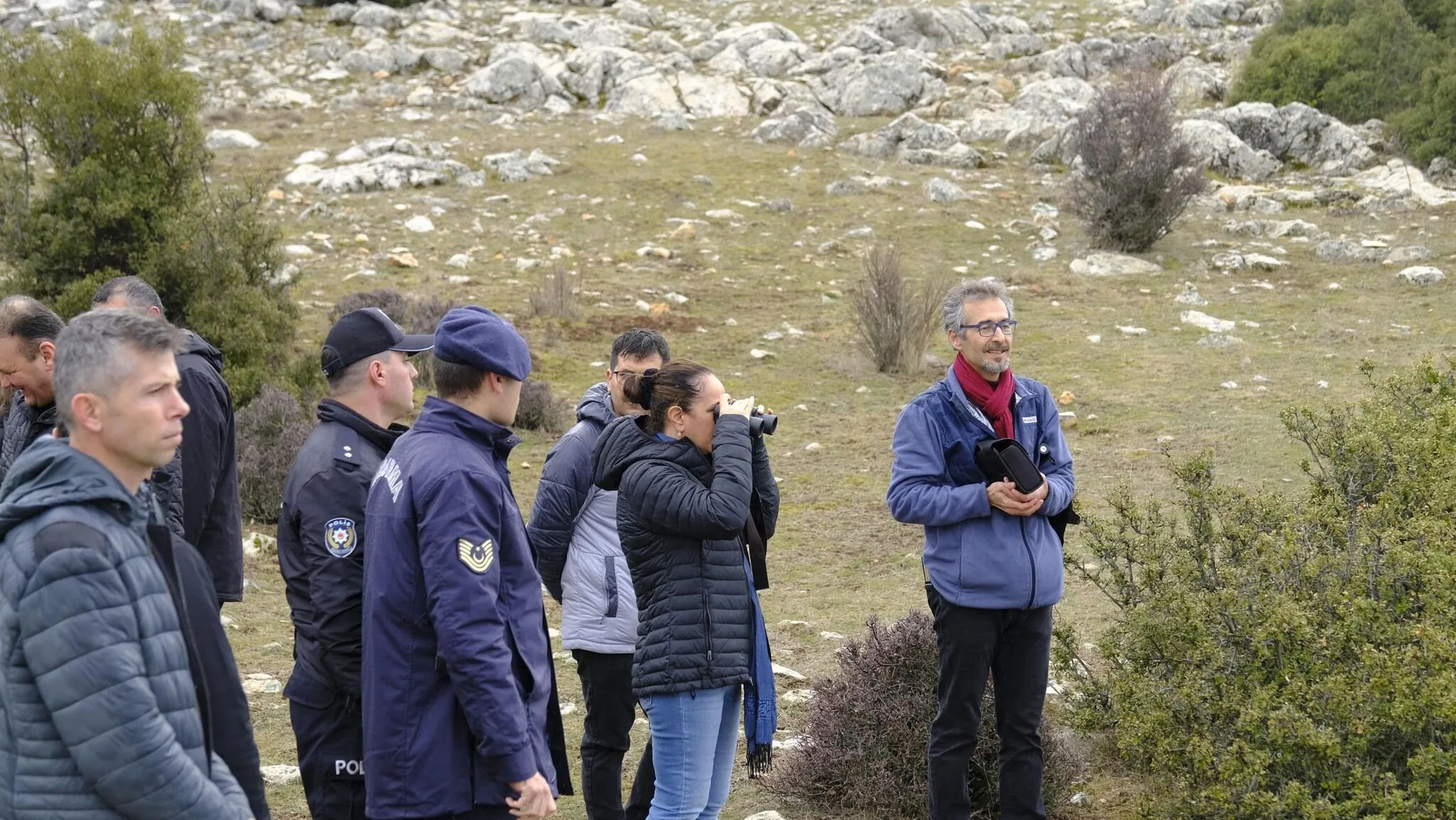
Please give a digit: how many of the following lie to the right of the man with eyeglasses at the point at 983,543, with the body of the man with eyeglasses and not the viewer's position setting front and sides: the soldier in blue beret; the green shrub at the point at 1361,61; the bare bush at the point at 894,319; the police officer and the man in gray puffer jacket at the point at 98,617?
3

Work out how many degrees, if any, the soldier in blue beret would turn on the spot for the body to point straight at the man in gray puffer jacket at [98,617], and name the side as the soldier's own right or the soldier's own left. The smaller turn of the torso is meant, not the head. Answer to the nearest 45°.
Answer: approximately 180°

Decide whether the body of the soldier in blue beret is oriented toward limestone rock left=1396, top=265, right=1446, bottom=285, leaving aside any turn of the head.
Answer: yes

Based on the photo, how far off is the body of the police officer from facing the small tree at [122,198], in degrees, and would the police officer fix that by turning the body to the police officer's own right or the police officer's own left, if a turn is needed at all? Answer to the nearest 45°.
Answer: approximately 90° to the police officer's own left

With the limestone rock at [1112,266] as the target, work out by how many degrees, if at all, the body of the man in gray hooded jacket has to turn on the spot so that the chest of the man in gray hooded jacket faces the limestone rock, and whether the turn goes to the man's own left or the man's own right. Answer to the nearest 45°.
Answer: approximately 90° to the man's own left

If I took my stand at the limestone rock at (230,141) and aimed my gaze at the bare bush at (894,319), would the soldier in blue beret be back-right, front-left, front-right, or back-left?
front-right

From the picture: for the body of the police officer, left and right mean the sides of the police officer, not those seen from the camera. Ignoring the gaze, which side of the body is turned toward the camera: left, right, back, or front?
right

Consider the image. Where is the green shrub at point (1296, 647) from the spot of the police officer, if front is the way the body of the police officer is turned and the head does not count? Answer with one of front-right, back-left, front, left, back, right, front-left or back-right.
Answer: front

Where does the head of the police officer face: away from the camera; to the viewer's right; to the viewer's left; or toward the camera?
to the viewer's right

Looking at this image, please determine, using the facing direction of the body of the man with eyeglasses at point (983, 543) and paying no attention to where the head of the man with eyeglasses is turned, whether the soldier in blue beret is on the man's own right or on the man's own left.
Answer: on the man's own right

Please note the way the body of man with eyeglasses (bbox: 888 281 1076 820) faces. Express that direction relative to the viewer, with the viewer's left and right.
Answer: facing the viewer and to the right of the viewer

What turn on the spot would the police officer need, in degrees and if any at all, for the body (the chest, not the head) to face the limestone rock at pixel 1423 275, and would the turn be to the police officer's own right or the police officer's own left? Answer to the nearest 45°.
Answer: approximately 45° to the police officer's own left

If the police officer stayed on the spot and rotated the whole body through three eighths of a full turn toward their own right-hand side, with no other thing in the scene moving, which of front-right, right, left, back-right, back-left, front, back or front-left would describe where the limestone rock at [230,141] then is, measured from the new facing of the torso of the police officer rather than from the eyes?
back-right

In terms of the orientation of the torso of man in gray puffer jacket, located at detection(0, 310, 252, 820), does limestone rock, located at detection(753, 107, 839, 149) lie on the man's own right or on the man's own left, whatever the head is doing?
on the man's own left

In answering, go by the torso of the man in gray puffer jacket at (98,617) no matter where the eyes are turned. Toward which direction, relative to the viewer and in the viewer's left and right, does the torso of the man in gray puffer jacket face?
facing to the right of the viewer

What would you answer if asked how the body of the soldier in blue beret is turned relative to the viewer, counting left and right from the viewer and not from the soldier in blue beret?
facing away from the viewer and to the right of the viewer

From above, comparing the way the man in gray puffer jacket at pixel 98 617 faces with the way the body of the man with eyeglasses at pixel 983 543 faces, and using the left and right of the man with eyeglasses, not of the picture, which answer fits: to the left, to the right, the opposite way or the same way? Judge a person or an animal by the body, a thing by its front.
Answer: to the left

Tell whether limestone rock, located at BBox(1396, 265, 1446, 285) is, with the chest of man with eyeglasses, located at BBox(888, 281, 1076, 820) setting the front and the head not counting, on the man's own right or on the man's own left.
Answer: on the man's own left
